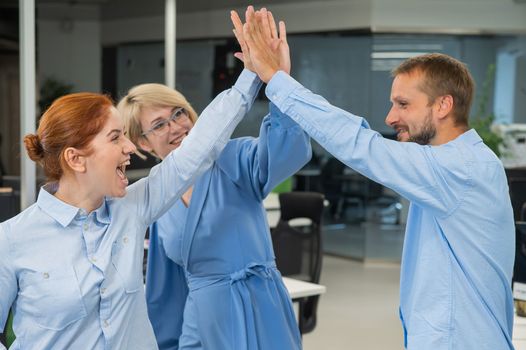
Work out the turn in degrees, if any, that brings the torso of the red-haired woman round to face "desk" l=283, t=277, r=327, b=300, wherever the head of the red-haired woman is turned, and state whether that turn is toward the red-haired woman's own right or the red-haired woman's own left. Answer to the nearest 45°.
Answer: approximately 90° to the red-haired woman's own left

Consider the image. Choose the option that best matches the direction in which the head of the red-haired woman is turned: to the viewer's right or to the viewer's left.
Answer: to the viewer's right

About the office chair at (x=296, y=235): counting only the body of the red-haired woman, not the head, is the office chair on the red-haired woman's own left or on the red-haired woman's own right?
on the red-haired woman's own left

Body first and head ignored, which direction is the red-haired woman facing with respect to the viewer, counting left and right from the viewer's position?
facing the viewer and to the right of the viewer

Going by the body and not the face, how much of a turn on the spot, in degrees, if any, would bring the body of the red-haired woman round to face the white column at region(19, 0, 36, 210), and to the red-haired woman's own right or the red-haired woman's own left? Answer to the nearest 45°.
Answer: approximately 135° to the red-haired woman's own left

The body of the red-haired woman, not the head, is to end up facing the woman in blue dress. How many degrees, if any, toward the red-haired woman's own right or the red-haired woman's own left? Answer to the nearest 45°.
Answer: approximately 90° to the red-haired woman's own left

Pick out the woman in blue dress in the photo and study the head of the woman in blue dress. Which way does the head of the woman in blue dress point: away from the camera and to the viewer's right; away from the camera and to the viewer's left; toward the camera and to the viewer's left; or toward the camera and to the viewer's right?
toward the camera and to the viewer's right
